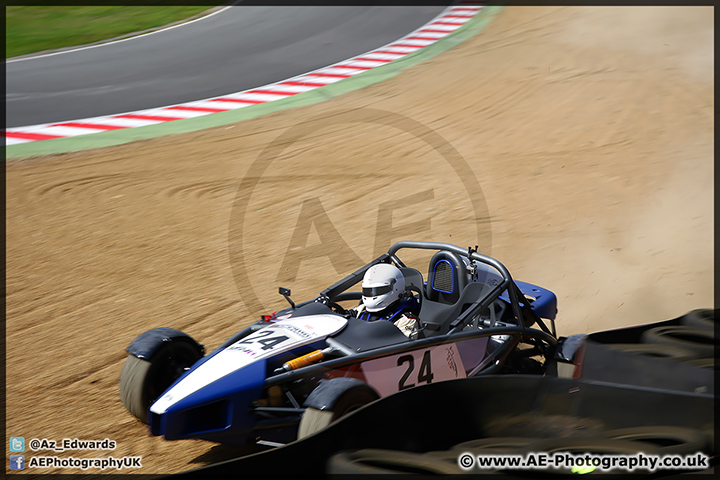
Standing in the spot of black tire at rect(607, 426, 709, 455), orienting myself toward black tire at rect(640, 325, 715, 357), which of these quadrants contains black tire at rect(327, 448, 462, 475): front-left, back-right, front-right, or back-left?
back-left

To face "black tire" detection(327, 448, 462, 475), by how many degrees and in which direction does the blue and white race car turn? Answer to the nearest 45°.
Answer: approximately 45° to its left

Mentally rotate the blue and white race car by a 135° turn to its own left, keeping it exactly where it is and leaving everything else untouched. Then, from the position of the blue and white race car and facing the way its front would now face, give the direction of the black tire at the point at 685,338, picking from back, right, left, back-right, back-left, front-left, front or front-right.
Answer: front

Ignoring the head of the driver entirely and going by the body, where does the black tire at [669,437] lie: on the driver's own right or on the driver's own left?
on the driver's own left

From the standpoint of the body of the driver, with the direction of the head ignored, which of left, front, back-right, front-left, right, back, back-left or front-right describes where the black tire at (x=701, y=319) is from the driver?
back-left

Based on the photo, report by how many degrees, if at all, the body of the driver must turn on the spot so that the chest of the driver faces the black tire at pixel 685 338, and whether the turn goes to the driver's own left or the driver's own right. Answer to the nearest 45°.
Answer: approximately 135° to the driver's own left

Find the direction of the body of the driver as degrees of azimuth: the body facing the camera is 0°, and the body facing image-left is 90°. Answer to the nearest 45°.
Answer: approximately 45°
